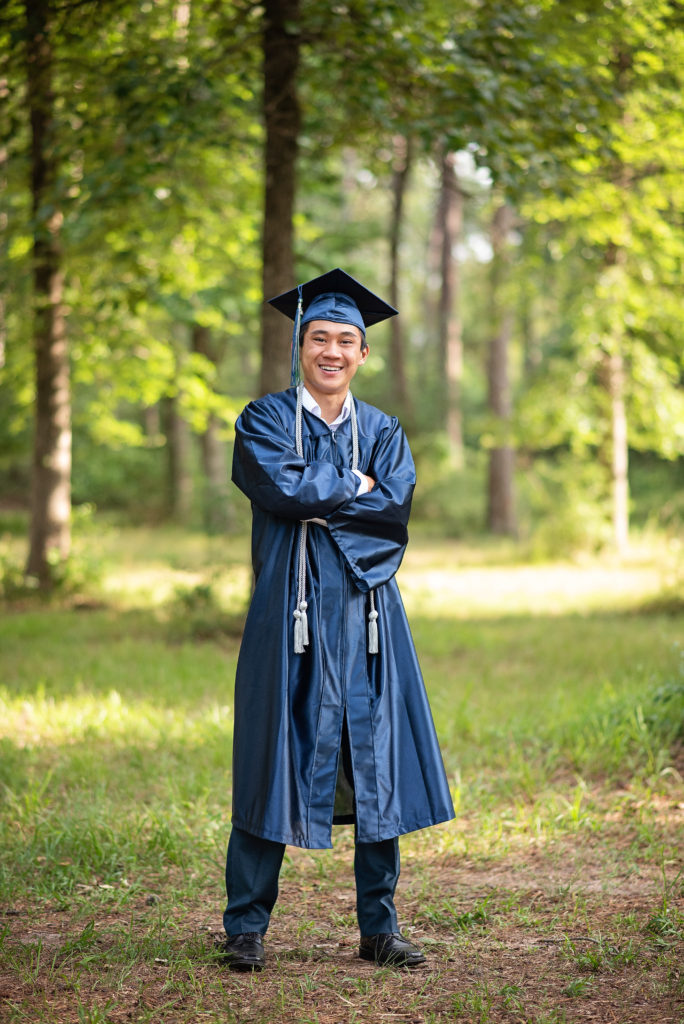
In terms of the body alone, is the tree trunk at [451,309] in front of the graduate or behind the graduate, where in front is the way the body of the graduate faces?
behind

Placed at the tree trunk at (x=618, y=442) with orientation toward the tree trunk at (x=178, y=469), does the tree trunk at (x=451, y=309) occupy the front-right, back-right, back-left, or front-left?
front-right

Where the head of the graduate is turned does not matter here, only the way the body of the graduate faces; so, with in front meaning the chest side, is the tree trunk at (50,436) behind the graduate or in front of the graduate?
behind

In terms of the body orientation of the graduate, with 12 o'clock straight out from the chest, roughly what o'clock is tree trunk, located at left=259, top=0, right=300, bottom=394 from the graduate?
The tree trunk is roughly at 6 o'clock from the graduate.

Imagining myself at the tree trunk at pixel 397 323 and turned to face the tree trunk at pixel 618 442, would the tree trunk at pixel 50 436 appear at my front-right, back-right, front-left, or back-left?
front-right

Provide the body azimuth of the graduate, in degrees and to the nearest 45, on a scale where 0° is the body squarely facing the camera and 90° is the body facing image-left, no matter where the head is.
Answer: approximately 0°

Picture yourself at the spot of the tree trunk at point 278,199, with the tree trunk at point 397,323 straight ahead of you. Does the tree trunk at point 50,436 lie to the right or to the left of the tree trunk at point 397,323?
left

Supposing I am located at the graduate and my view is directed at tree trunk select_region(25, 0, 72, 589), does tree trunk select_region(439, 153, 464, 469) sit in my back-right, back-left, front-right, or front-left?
front-right

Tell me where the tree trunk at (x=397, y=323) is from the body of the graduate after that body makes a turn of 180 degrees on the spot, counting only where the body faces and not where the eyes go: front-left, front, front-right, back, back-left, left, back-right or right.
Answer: front

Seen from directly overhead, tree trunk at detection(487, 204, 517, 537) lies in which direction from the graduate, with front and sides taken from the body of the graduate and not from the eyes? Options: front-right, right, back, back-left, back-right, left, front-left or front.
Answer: back

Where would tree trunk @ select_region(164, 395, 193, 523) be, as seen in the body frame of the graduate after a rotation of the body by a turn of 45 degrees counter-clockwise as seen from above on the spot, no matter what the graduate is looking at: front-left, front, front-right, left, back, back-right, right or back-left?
back-left

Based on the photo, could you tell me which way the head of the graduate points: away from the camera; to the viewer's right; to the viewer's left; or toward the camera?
toward the camera
